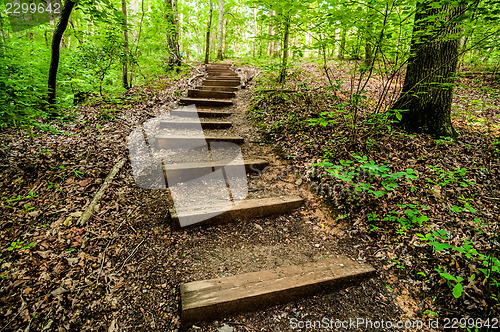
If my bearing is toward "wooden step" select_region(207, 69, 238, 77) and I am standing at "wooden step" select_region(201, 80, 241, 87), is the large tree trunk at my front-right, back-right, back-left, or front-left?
back-right

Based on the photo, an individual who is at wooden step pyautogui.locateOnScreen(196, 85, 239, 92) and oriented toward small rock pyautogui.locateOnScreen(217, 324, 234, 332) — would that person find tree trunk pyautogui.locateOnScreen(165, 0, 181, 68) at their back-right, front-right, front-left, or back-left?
back-right

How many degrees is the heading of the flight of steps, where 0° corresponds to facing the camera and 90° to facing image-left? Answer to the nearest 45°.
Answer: approximately 0°

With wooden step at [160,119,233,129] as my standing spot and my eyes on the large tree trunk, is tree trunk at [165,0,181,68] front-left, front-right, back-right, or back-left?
back-left
